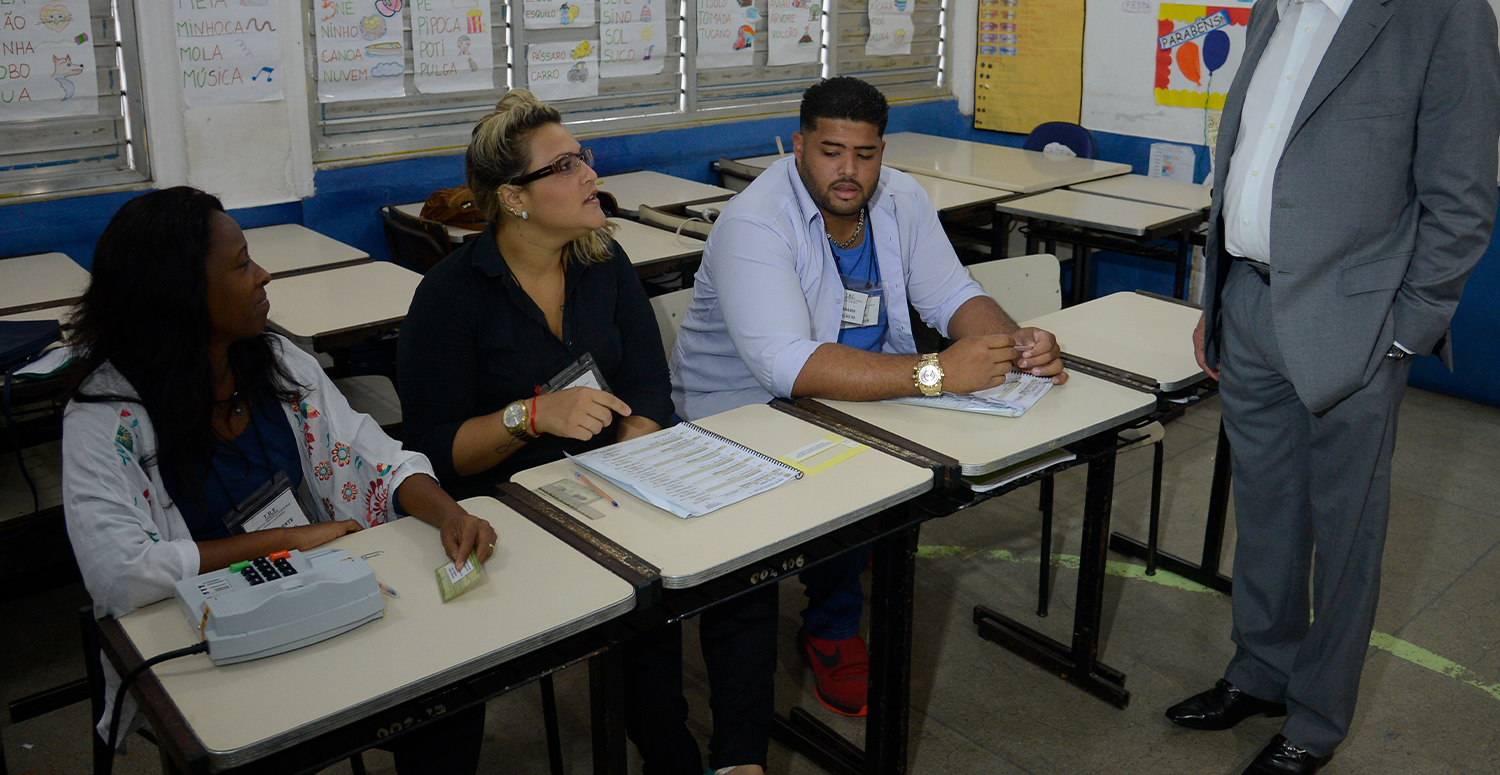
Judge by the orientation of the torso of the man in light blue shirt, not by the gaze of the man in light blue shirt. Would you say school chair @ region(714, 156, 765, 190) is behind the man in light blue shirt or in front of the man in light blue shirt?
behind

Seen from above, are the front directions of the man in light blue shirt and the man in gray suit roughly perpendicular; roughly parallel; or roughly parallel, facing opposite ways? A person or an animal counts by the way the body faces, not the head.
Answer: roughly perpendicular

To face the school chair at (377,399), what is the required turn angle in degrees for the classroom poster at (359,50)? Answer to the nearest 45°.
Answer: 0° — it already faces it

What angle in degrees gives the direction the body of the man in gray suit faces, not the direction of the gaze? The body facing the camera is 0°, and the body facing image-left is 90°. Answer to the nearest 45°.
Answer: approximately 45°

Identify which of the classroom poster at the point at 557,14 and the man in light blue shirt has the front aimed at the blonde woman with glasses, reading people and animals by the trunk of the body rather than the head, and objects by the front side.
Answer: the classroom poster

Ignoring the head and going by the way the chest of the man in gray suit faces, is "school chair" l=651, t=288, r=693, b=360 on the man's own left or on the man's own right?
on the man's own right

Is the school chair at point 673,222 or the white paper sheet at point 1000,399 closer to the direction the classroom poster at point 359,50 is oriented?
the white paper sheet

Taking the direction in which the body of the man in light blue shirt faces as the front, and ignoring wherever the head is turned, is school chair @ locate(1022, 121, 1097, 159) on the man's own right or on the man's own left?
on the man's own left

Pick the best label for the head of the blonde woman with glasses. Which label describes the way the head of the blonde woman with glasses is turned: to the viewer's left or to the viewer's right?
to the viewer's right

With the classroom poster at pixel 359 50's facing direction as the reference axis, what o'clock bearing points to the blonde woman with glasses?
The blonde woman with glasses is roughly at 12 o'clock from the classroom poster.
